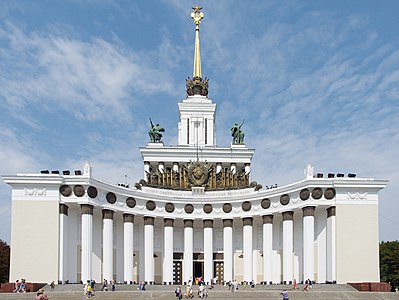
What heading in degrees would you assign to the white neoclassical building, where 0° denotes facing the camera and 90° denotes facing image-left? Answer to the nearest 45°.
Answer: approximately 0°
